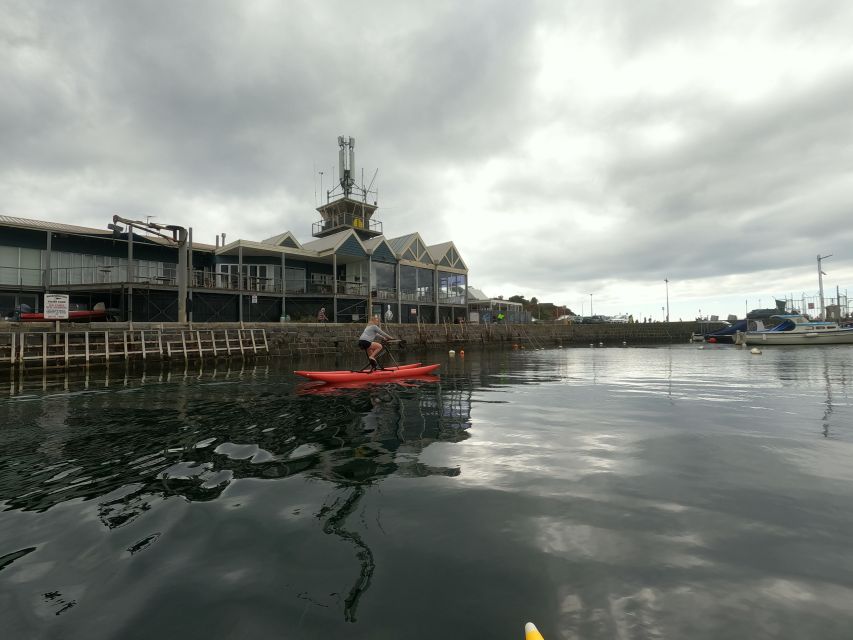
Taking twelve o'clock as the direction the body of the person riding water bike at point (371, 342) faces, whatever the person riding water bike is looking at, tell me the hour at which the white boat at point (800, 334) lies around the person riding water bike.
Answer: The white boat is roughly at 11 o'clock from the person riding water bike.

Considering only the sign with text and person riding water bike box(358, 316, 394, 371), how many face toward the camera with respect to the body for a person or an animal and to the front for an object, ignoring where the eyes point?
1

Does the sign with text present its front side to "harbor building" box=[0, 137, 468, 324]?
no

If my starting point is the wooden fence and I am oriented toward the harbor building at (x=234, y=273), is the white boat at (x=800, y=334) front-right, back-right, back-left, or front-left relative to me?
front-right

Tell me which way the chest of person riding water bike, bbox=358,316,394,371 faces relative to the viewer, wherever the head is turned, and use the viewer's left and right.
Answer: facing to the right of the viewer

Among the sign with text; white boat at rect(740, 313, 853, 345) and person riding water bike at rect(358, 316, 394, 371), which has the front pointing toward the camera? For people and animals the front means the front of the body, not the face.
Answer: the sign with text

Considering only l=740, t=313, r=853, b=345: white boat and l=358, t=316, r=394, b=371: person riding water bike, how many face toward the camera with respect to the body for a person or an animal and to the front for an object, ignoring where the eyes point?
0

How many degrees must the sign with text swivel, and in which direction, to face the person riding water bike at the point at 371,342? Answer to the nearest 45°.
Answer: approximately 45° to its left

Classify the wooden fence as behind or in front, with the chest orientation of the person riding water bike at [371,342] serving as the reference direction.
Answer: behind

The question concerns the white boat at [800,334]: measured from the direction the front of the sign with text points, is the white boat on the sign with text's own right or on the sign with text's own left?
on the sign with text's own left

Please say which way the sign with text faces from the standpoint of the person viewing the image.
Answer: facing the viewer

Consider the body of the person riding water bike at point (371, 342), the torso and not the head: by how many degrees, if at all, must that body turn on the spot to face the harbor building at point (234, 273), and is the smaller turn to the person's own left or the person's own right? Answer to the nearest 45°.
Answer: approximately 135° to the person's own left
